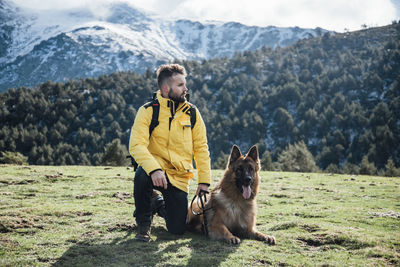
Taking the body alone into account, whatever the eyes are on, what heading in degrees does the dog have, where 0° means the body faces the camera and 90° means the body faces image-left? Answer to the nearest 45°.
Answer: approximately 315°

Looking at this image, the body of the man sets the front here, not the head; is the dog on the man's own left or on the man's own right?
on the man's own left

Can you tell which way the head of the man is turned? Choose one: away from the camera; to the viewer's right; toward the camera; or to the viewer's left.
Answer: to the viewer's right

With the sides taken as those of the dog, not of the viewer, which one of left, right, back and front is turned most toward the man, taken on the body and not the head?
right

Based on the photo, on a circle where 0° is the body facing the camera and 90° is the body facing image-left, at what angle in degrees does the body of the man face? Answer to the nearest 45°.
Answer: approximately 0°
